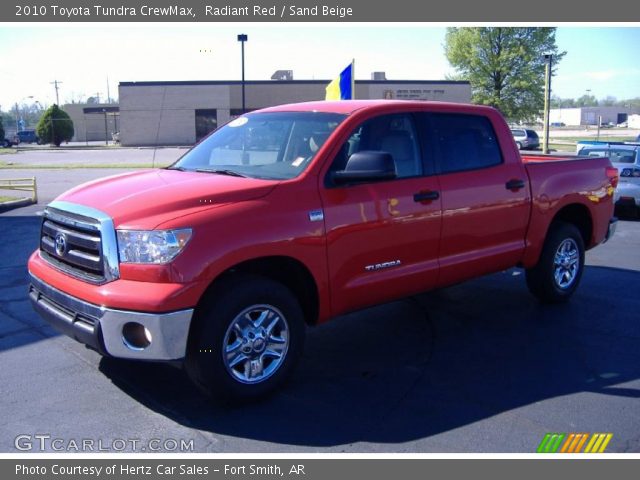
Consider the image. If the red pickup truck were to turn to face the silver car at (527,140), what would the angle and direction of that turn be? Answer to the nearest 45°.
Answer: approximately 135° to its right

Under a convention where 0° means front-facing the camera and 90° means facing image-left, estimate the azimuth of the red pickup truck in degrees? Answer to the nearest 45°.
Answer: approximately 45°

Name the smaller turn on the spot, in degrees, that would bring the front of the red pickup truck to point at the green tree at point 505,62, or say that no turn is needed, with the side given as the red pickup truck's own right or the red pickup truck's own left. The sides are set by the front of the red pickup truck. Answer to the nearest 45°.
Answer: approximately 135° to the red pickup truck's own right

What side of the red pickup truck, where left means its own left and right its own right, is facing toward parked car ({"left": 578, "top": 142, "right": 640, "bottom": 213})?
back
